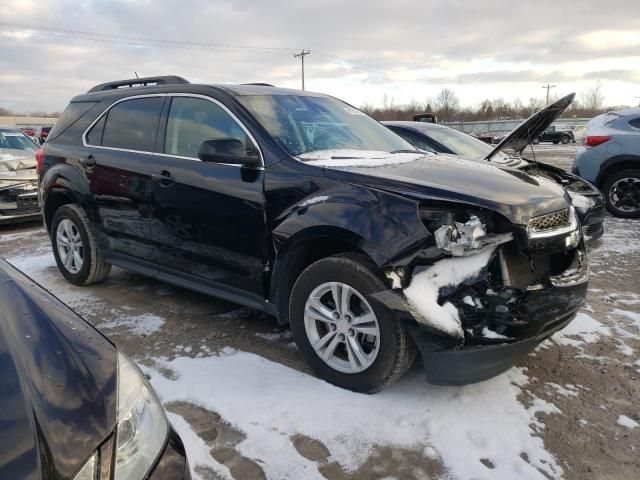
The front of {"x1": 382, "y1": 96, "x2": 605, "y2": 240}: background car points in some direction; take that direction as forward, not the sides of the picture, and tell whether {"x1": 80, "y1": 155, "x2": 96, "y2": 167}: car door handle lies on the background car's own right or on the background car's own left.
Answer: on the background car's own right

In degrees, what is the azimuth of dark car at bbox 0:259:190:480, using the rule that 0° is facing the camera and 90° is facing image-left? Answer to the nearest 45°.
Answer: approximately 315°

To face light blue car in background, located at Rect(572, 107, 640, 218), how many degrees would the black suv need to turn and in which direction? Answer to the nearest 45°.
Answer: approximately 90° to its left

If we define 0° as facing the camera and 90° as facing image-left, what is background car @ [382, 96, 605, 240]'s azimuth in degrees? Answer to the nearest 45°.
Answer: approximately 315°

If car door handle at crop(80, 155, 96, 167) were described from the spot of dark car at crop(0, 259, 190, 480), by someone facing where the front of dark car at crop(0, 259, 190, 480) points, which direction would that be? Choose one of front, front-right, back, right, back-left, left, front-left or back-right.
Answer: back-left

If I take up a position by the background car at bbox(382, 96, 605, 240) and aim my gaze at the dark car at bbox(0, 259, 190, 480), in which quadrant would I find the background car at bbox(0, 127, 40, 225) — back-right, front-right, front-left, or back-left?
front-right

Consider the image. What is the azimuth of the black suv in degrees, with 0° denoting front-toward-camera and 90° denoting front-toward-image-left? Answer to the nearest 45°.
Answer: approximately 315°

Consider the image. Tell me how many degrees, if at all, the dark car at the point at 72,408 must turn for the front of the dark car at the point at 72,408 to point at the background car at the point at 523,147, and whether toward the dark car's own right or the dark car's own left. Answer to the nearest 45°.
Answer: approximately 90° to the dark car's own left
